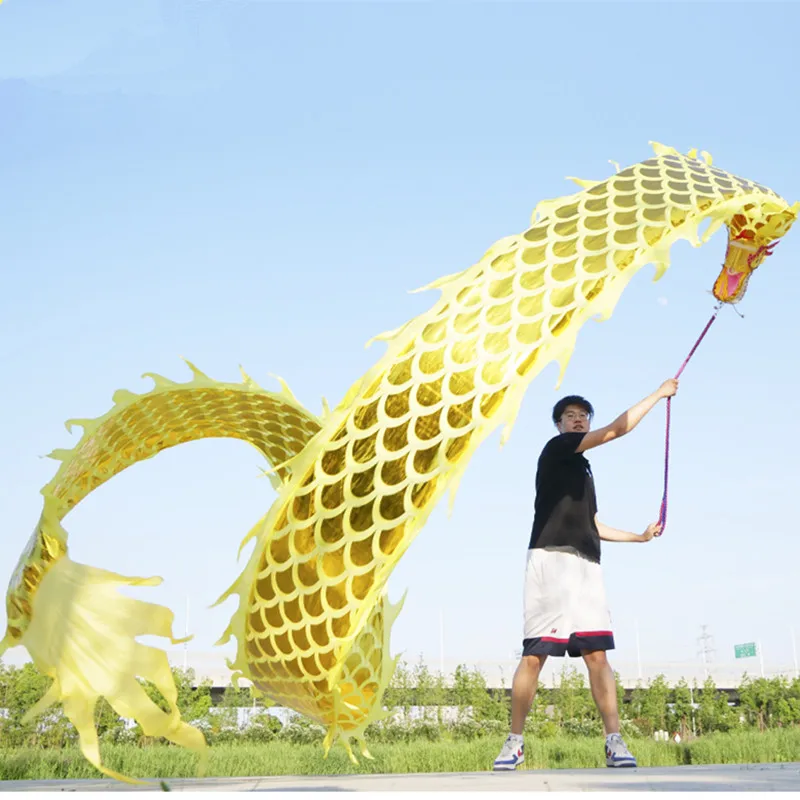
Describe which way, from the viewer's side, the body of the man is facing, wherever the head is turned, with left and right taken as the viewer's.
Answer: facing the viewer and to the right of the viewer
